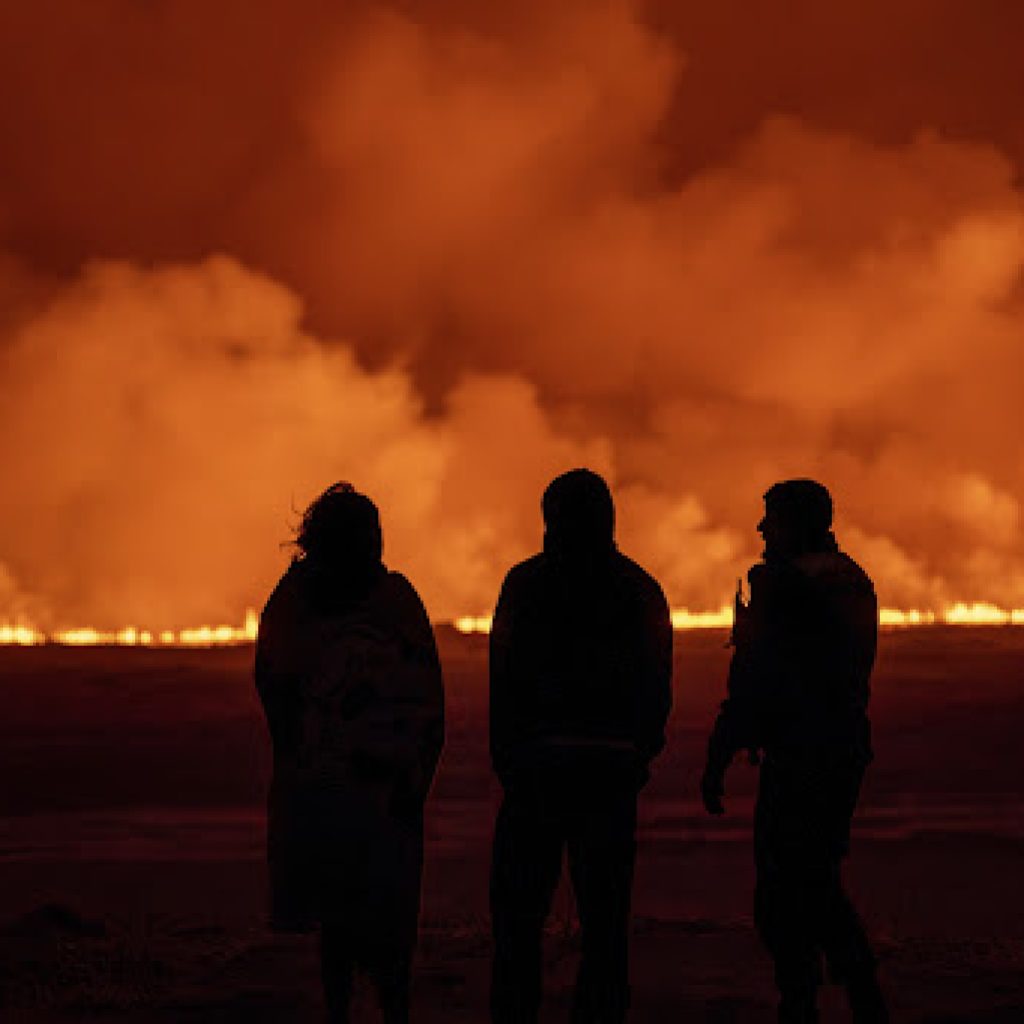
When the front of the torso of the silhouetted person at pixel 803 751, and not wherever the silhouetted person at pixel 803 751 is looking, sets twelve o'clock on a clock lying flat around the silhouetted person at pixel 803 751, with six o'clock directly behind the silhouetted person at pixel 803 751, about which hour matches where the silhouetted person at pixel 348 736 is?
the silhouetted person at pixel 348 736 is roughly at 10 o'clock from the silhouetted person at pixel 803 751.

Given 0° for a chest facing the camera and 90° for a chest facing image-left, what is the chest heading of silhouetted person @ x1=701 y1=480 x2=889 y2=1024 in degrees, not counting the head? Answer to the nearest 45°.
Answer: approximately 135°
